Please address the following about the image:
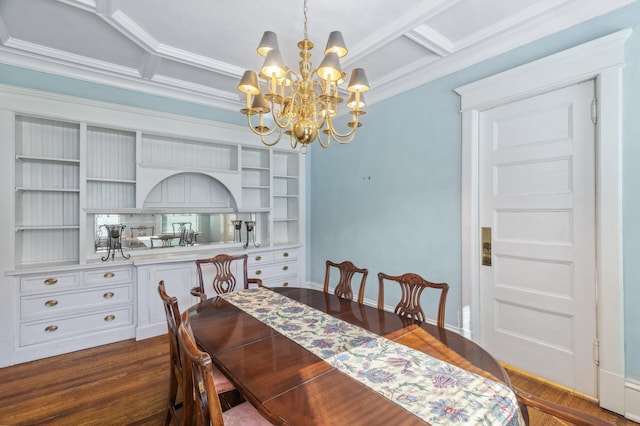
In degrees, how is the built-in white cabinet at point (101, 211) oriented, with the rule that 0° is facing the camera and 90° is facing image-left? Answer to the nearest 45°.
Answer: approximately 315°

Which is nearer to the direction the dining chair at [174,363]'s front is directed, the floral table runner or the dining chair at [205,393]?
the floral table runner

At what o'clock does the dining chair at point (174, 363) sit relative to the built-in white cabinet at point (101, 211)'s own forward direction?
The dining chair is roughly at 1 o'clock from the built-in white cabinet.

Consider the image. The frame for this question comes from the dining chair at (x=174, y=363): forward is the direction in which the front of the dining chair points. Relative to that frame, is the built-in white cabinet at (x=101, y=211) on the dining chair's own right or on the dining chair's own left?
on the dining chair's own left

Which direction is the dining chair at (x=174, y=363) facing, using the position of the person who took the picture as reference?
facing to the right of the viewer

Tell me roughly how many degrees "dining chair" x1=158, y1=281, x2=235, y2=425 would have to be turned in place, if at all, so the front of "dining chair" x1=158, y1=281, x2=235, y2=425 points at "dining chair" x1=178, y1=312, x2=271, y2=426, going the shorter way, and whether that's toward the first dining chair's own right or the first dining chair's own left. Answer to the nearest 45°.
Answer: approximately 90° to the first dining chair's own right

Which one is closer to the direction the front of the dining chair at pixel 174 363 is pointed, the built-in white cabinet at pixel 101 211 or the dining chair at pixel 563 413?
the dining chair
